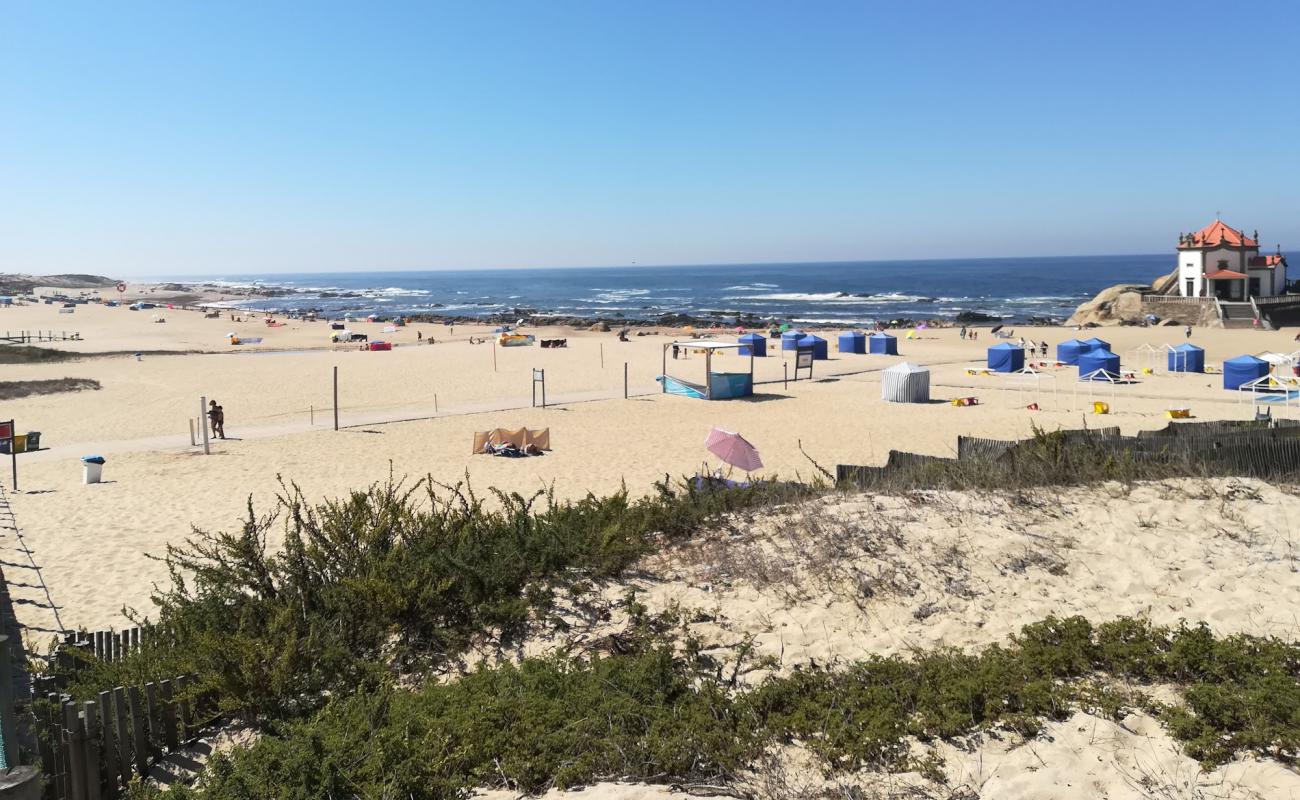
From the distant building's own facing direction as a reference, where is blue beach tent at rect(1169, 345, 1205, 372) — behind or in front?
in front

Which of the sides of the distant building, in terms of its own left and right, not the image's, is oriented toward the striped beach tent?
front

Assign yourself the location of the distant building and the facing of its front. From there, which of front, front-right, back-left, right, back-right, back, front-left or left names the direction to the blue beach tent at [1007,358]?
front

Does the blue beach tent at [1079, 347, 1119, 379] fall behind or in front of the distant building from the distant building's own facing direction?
in front

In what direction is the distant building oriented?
toward the camera

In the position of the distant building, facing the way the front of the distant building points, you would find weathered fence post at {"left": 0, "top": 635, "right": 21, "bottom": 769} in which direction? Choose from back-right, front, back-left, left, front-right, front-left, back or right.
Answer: front

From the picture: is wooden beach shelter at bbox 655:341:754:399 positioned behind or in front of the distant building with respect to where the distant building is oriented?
in front

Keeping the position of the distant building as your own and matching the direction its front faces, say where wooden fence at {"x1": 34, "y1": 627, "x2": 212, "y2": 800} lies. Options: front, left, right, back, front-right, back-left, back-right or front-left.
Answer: front

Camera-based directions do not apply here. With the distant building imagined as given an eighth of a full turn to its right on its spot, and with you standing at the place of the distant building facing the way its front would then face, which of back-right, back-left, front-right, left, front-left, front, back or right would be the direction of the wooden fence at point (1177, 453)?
front-left

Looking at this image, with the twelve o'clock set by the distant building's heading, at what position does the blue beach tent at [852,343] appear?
The blue beach tent is roughly at 1 o'clock from the distant building.

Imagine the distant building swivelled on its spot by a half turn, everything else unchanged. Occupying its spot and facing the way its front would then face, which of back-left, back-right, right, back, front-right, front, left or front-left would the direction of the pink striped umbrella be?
back
